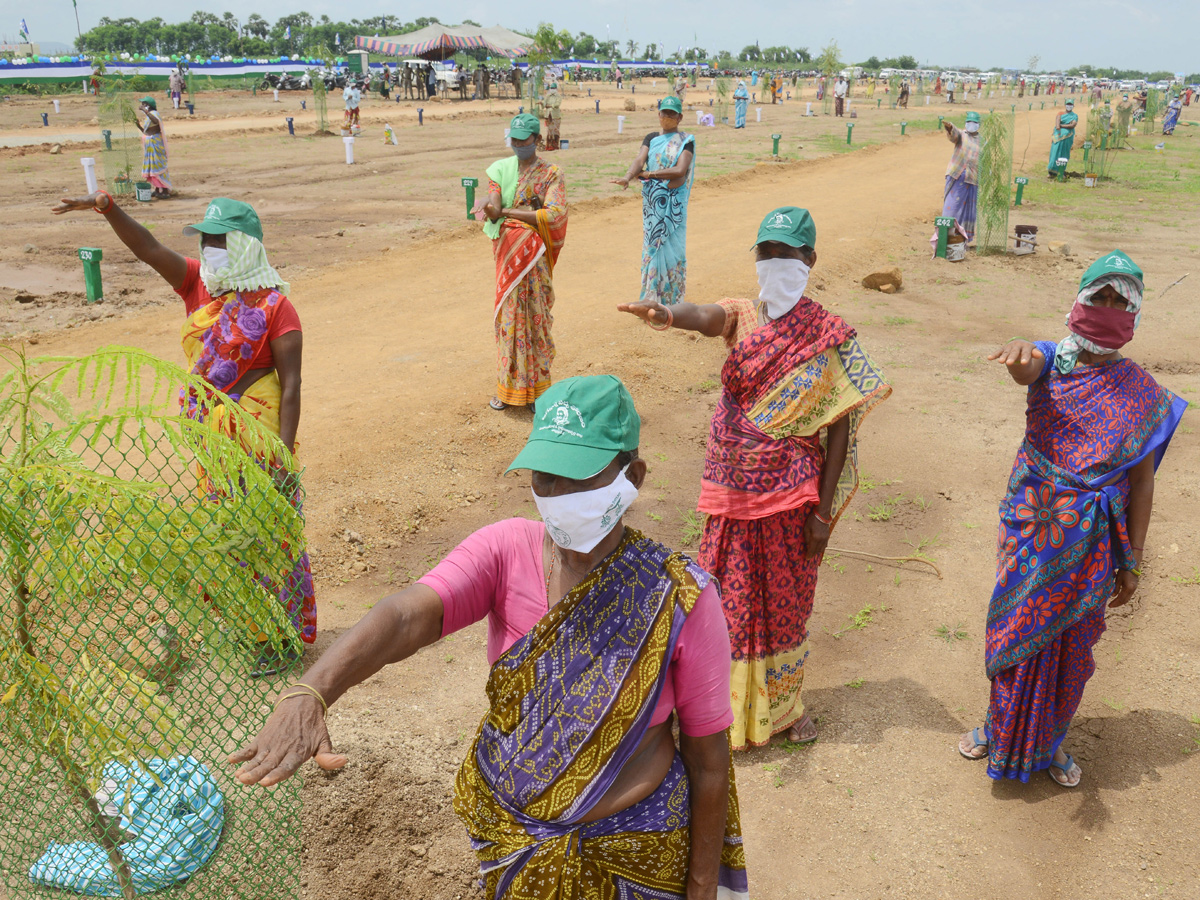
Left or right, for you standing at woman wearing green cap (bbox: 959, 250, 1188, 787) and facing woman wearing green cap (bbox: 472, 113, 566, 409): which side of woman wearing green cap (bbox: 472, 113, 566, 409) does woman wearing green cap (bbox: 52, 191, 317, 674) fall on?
left

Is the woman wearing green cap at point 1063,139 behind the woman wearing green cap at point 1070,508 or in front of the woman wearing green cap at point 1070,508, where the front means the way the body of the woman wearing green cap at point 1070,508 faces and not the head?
behind

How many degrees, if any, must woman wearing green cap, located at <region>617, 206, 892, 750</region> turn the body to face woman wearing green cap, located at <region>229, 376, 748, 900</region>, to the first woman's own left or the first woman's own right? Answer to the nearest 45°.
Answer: approximately 45° to the first woman's own left

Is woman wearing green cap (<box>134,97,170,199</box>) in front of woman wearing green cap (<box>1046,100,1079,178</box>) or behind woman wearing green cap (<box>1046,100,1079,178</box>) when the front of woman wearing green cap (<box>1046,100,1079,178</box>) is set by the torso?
in front

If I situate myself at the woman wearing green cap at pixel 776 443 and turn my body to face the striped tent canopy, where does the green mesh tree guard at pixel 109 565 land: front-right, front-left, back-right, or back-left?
back-left

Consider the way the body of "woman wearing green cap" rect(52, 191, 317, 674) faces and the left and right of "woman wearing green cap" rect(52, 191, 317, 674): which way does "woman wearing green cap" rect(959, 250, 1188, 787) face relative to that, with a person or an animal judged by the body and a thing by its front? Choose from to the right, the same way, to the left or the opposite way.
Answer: the same way

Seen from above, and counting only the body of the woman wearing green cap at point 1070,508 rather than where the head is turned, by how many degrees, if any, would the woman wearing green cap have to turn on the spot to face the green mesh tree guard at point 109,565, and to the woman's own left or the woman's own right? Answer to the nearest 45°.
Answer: approximately 45° to the woman's own right

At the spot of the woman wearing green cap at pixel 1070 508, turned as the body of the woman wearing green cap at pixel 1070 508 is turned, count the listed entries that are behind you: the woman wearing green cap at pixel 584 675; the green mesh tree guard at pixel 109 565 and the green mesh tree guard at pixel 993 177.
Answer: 1

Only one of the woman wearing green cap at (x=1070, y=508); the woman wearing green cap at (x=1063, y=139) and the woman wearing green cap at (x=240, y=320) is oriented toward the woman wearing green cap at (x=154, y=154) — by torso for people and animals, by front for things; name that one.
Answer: the woman wearing green cap at (x=1063, y=139)

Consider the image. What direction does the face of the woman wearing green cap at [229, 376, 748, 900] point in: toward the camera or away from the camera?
toward the camera

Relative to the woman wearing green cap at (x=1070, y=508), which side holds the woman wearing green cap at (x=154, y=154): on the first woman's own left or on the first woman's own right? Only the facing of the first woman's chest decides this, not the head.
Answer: on the first woman's own right

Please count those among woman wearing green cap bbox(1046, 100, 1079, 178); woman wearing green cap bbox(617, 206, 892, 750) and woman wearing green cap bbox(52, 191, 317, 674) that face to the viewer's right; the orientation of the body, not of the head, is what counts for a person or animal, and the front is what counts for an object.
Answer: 0

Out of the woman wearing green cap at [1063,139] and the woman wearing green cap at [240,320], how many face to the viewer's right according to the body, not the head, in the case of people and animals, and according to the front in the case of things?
0

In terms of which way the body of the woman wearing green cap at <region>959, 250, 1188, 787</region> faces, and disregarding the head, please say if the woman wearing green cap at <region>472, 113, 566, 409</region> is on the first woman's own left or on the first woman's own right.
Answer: on the first woman's own right

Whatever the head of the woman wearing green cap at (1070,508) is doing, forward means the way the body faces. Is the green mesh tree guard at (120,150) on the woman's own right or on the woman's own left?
on the woman's own right

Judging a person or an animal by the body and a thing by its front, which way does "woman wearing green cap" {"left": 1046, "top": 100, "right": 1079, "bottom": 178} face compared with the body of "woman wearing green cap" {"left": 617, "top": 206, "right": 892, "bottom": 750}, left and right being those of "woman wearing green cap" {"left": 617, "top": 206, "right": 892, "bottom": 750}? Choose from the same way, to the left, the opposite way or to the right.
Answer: the same way

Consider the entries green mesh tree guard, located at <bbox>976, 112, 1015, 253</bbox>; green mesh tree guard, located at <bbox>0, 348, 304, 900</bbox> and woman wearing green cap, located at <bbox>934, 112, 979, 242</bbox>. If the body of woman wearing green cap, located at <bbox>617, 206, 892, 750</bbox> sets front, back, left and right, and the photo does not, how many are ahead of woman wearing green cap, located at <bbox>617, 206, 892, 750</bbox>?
1

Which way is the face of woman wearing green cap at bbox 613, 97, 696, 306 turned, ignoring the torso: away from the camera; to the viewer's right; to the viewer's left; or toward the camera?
toward the camera
